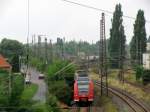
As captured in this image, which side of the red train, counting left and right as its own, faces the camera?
front

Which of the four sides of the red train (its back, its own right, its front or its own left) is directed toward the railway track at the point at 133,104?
left
